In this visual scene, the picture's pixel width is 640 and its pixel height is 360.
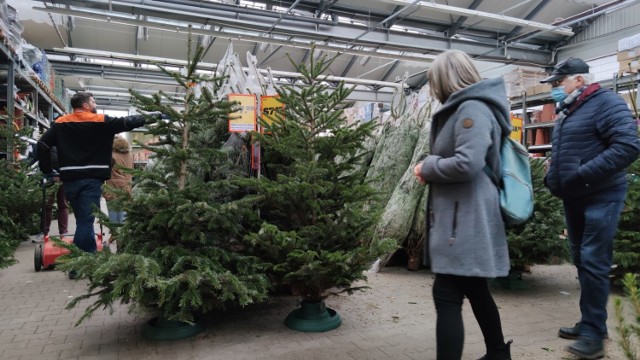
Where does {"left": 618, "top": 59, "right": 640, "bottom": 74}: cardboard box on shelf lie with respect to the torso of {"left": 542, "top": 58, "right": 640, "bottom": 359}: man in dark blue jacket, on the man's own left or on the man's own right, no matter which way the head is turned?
on the man's own right

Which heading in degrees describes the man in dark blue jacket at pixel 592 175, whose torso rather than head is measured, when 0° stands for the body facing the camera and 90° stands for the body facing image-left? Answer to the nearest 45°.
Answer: approximately 90°

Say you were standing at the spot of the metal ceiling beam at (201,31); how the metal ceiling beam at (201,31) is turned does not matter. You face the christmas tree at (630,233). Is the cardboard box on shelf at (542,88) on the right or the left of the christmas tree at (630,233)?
left

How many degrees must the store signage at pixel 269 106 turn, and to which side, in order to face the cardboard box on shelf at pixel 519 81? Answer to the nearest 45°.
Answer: approximately 135° to its left

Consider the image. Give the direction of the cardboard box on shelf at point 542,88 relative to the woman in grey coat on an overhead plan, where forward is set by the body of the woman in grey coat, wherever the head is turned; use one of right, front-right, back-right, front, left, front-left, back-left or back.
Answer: right

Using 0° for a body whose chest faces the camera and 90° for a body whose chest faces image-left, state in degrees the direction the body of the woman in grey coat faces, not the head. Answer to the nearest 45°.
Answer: approximately 90°

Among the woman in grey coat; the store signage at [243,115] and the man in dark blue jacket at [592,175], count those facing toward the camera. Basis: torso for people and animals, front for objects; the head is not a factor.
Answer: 1

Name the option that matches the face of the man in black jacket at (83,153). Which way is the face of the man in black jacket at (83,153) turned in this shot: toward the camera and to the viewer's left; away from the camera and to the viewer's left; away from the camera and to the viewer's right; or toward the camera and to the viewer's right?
away from the camera and to the viewer's right

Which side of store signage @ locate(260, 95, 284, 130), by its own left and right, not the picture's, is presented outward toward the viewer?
front

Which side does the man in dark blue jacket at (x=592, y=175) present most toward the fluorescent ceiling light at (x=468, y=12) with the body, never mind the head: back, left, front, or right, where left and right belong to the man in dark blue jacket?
right

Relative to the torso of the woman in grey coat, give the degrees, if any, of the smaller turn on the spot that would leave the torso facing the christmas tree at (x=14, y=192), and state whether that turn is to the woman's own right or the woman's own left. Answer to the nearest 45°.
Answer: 0° — they already face it

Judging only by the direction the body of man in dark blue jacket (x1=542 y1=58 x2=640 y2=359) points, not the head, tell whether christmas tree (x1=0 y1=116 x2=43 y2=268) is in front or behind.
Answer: in front

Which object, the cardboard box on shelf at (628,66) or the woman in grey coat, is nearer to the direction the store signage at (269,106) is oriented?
the woman in grey coat

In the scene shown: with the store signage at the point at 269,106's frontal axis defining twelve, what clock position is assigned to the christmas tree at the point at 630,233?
The christmas tree is roughly at 9 o'clock from the store signage.
